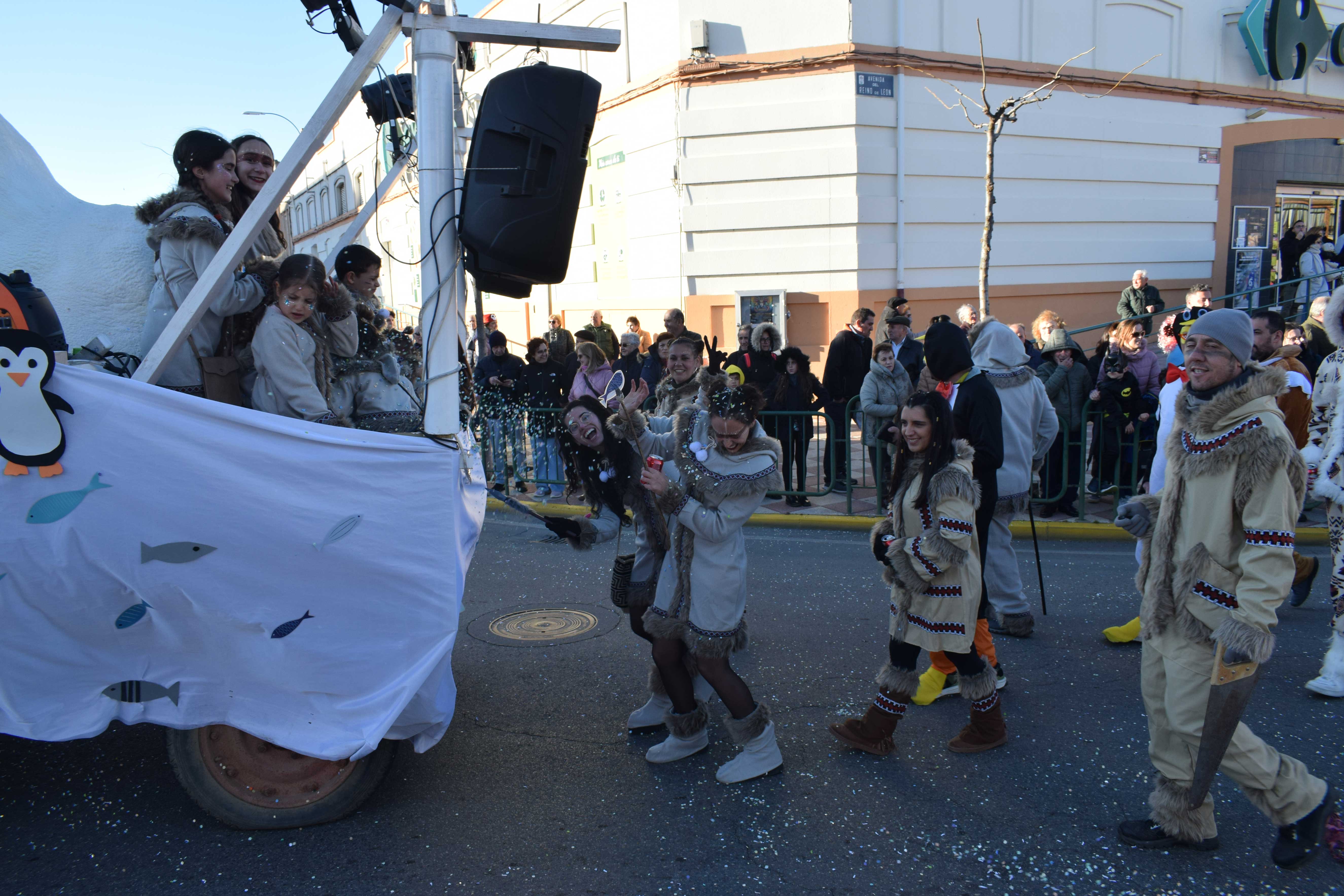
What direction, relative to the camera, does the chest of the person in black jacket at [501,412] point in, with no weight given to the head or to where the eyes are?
toward the camera

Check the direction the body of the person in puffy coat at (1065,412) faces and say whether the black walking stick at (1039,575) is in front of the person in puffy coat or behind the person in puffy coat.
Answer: in front

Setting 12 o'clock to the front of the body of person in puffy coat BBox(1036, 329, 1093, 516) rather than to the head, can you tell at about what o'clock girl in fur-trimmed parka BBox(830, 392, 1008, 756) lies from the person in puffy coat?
The girl in fur-trimmed parka is roughly at 12 o'clock from the person in puffy coat.

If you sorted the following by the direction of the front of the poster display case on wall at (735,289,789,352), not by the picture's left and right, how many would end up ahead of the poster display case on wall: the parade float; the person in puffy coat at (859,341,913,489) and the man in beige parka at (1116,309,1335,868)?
3

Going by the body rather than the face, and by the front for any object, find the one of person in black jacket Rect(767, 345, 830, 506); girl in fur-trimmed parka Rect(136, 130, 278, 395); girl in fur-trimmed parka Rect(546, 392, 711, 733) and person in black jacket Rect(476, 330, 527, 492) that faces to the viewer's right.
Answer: girl in fur-trimmed parka Rect(136, 130, 278, 395)

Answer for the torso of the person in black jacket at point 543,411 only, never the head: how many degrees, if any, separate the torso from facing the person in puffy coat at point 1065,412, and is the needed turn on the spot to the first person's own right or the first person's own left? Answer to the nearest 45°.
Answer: approximately 45° to the first person's own left

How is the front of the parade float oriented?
to the viewer's left

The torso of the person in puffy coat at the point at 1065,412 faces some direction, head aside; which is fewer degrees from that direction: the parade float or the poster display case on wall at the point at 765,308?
the parade float

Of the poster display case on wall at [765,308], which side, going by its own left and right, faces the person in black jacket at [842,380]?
front

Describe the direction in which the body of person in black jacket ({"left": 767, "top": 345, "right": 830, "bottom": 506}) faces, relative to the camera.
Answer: toward the camera

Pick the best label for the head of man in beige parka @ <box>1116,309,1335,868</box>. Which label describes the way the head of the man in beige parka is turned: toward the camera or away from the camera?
toward the camera
